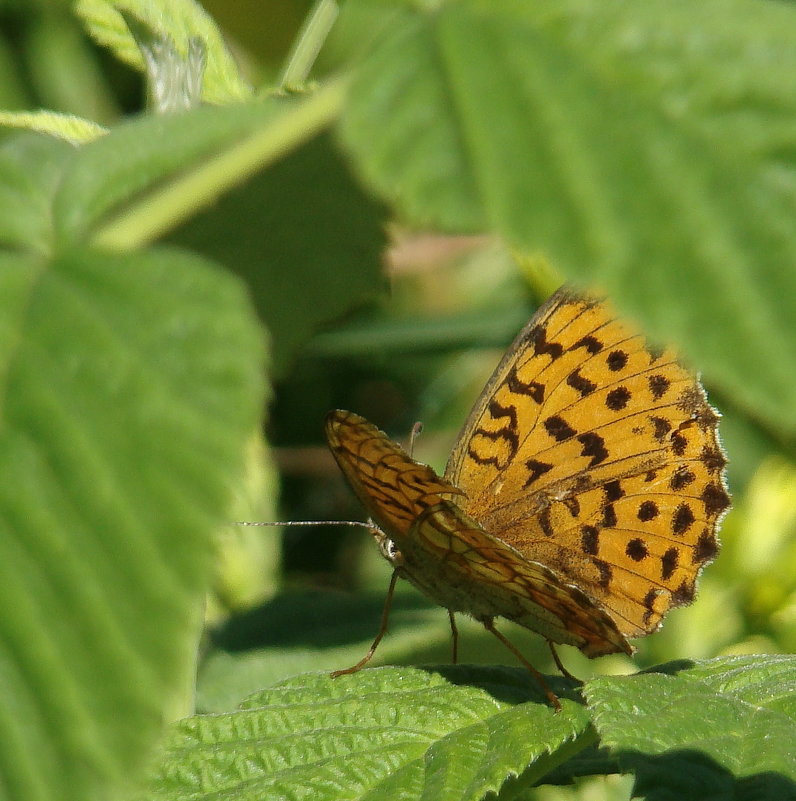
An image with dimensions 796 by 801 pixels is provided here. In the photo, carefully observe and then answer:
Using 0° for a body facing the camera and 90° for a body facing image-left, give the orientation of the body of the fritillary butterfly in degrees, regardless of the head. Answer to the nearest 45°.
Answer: approximately 90°
